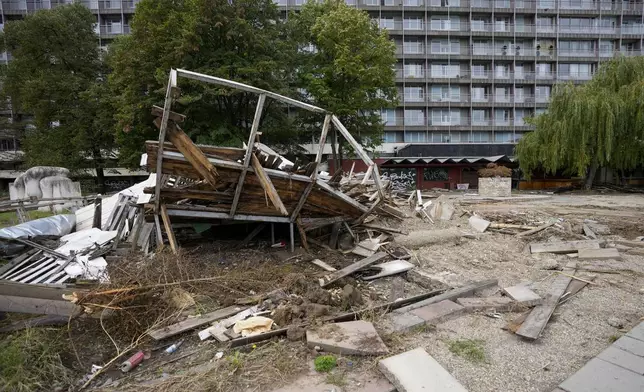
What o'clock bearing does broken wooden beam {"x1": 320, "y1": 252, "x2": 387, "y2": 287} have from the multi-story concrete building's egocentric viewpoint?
The broken wooden beam is roughly at 12 o'clock from the multi-story concrete building.

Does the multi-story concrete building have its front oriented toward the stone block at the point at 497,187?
yes

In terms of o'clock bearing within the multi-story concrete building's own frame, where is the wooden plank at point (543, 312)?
The wooden plank is roughly at 12 o'clock from the multi-story concrete building.

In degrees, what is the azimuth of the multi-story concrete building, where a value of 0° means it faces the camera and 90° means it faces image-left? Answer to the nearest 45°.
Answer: approximately 0°

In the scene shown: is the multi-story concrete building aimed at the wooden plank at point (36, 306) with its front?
yes

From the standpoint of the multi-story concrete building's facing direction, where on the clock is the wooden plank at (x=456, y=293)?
The wooden plank is roughly at 12 o'clock from the multi-story concrete building.

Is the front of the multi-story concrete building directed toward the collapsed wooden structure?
yes

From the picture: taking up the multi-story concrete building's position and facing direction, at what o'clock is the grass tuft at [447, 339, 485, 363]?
The grass tuft is roughly at 12 o'clock from the multi-story concrete building.

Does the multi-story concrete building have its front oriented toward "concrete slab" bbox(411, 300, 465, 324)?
yes
